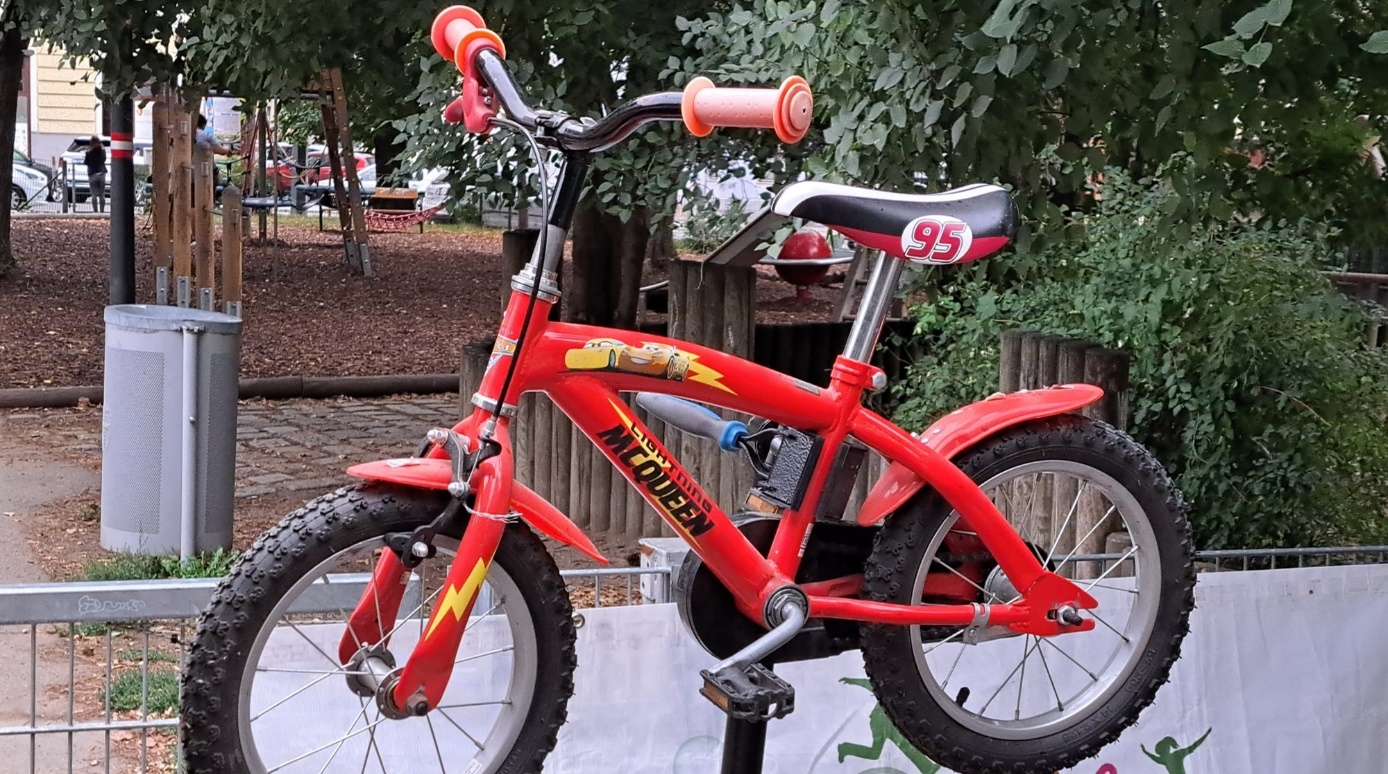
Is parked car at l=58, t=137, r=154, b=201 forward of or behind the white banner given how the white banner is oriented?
behind

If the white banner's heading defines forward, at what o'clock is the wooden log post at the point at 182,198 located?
The wooden log post is roughly at 5 o'clock from the white banner.

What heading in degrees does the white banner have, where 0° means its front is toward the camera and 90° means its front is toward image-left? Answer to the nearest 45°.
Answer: approximately 0°

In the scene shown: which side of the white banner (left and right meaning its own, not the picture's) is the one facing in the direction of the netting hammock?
back

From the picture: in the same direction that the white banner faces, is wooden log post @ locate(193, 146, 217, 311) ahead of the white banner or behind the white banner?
behind

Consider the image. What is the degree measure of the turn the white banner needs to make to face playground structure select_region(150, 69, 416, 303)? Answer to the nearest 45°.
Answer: approximately 135° to its right

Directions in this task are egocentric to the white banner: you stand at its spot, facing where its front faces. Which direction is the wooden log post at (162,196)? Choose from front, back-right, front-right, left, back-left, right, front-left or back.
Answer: back-right

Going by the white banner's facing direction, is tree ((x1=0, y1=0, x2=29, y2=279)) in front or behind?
behind

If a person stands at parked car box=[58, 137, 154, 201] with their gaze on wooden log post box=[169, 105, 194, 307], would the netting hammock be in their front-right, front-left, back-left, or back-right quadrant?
front-left

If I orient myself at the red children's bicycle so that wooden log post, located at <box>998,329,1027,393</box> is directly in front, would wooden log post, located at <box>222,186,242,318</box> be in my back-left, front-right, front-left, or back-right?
front-left

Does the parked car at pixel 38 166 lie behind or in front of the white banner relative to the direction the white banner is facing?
behind

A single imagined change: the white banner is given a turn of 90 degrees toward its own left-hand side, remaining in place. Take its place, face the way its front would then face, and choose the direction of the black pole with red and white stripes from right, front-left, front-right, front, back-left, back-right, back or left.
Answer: back-left

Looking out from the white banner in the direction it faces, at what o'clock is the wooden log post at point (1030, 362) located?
The wooden log post is roughly at 6 o'clock from the white banner.
